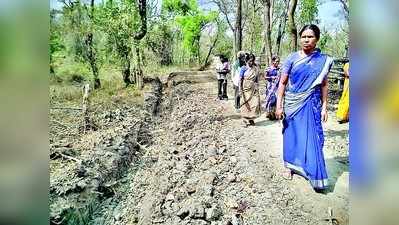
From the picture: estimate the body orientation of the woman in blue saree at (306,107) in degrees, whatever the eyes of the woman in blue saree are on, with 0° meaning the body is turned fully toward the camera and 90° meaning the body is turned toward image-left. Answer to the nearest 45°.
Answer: approximately 0°

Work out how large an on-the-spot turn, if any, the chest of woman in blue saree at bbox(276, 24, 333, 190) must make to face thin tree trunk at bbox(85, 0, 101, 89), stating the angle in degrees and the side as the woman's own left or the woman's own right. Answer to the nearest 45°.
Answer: approximately 90° to the woman's own right
